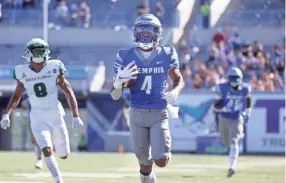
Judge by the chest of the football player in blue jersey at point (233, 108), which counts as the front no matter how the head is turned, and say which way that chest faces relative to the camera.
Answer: toward the camera

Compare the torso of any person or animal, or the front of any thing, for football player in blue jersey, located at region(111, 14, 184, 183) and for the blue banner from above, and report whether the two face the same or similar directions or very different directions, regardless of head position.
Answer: same or similar directions

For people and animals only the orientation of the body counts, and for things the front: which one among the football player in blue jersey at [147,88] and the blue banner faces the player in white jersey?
the blue banner

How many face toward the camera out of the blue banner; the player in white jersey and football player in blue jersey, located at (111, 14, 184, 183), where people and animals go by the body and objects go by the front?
3

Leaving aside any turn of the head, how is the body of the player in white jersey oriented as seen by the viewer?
toward the camera

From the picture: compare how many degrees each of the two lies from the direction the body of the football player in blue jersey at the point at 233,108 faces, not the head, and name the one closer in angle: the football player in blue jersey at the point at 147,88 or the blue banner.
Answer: the football player in blue jersey

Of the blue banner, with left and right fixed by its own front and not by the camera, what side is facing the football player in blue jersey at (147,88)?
front

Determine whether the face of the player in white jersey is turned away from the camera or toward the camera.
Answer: toward the camera

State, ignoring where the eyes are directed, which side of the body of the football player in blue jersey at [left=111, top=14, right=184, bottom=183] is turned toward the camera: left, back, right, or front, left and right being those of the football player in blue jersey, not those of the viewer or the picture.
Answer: front

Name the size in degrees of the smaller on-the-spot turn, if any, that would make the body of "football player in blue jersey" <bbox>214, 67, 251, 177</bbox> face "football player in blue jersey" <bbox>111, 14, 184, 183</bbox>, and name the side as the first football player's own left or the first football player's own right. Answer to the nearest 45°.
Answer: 0° — they already face them
